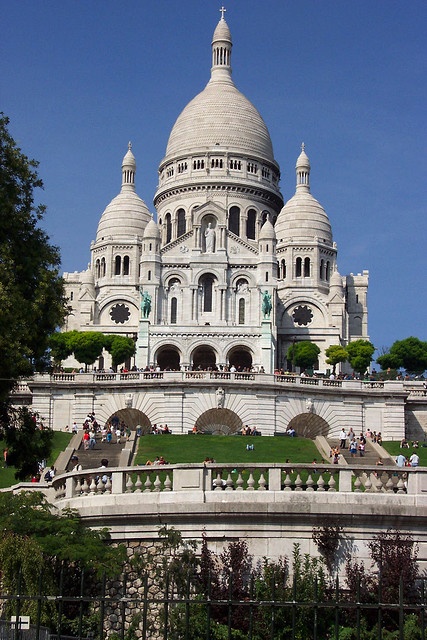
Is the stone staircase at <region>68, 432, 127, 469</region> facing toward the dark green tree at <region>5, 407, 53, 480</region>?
no

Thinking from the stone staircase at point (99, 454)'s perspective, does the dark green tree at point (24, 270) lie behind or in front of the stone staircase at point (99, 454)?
in front

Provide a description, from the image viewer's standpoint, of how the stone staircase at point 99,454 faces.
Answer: facing the viewer

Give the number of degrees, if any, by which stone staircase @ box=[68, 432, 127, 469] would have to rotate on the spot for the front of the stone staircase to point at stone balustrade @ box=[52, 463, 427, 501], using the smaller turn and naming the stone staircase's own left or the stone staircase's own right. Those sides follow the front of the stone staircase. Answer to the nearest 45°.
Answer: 0° — it already faces it

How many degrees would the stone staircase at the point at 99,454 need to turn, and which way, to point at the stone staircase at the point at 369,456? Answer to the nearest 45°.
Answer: approximately 90° to its left

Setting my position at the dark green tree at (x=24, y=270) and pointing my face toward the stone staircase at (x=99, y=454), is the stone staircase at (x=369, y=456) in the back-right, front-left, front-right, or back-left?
front-right
